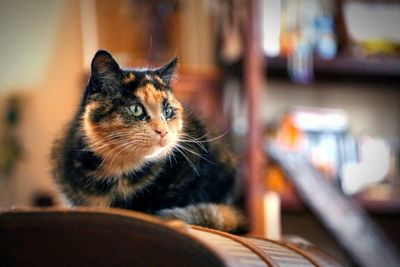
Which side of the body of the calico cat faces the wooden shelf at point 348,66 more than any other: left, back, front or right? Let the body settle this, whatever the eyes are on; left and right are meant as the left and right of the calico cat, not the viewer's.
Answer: back

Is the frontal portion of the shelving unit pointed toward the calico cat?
yes

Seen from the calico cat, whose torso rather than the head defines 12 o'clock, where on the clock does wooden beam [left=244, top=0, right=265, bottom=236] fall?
The wooden beam is roughly at 5 o'clock from the calico cat.

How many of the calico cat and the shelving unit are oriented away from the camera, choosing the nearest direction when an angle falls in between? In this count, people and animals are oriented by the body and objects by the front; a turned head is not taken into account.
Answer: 0

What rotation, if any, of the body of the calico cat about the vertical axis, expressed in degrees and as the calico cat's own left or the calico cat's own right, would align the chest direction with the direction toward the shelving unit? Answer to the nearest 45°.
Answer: approximately 180°

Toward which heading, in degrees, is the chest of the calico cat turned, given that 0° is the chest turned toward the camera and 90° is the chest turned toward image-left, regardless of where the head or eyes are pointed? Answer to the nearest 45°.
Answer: approximately 45°

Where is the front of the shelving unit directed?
toward the camera

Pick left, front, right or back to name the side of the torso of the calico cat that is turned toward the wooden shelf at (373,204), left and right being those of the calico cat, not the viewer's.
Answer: back

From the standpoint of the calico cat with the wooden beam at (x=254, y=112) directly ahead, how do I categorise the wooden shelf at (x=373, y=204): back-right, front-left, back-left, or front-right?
front-right
